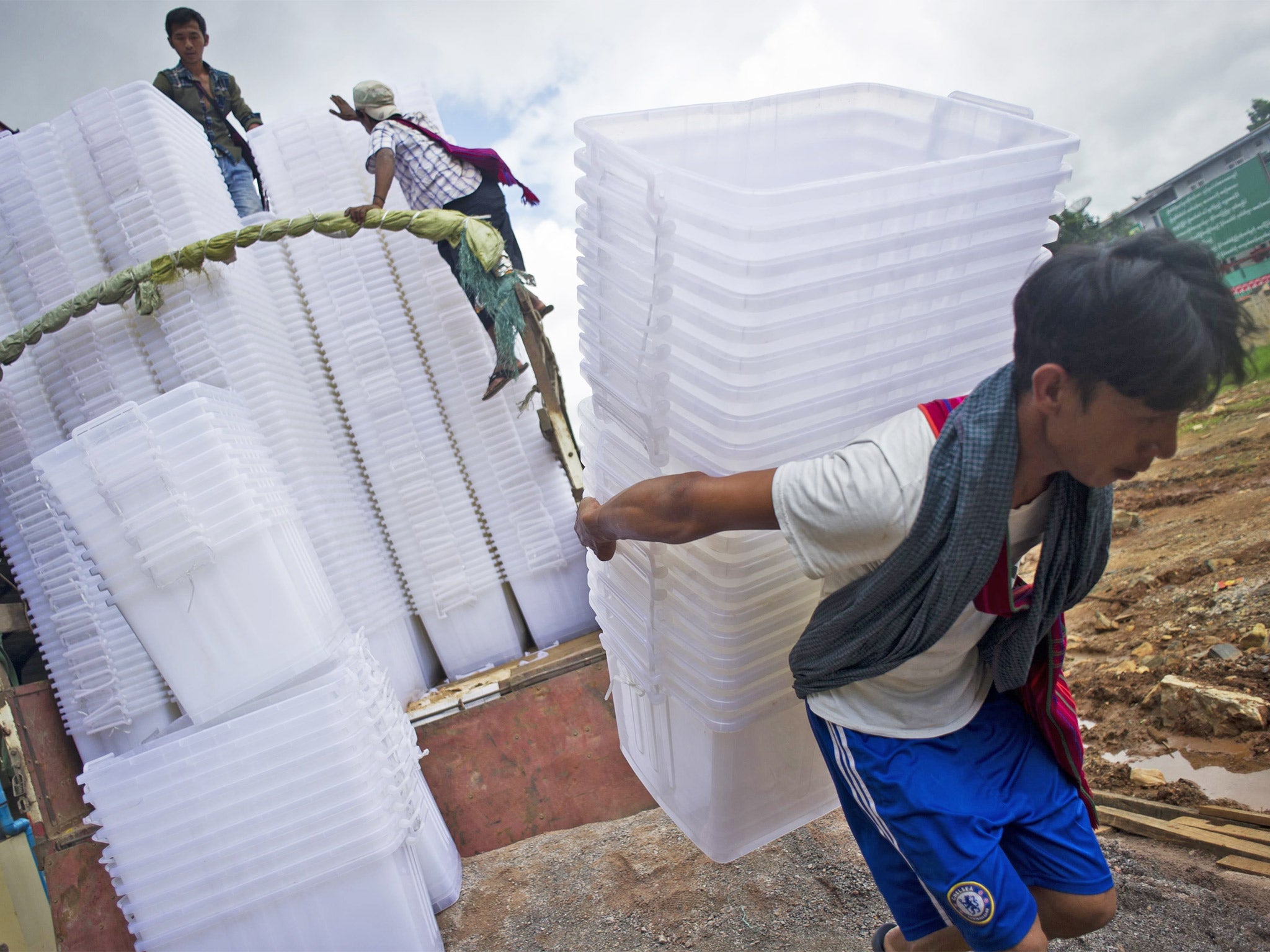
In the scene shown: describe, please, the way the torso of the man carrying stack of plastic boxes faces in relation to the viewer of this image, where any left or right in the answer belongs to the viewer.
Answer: facing the viewer and to the right of the viewer

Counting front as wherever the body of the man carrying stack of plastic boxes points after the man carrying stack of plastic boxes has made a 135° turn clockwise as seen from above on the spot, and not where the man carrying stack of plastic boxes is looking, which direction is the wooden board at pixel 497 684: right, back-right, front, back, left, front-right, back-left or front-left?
front-right

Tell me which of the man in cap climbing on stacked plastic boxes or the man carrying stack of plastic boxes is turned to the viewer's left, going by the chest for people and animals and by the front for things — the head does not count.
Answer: the man in cap climbing on stacked plastic boxes

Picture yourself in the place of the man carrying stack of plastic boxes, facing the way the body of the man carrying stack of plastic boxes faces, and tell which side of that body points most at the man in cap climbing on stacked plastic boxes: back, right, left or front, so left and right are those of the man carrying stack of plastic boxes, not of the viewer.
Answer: back

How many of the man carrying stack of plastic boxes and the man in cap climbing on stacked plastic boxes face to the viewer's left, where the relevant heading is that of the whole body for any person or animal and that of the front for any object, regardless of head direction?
1

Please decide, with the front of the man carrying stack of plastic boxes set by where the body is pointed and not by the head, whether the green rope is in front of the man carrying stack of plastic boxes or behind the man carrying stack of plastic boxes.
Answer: behind

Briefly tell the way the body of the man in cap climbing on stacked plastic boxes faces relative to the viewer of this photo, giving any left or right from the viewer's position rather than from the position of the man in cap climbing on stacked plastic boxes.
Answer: facing to the left of the viewer

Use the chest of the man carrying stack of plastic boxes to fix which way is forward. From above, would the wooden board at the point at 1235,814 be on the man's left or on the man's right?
on the man's left

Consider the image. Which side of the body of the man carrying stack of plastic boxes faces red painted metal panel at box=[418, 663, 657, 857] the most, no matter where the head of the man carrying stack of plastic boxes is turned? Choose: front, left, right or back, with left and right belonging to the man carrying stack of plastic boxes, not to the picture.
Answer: back
